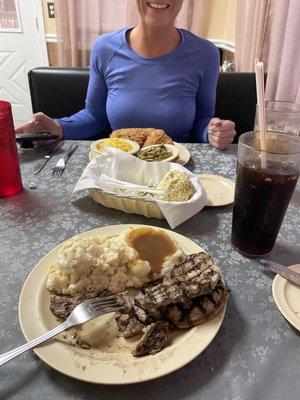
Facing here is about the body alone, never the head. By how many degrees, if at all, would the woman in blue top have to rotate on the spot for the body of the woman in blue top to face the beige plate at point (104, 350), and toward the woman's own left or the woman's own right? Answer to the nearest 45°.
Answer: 0° — they already face it

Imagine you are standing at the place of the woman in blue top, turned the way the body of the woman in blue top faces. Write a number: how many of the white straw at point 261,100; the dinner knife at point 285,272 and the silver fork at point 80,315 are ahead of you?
3

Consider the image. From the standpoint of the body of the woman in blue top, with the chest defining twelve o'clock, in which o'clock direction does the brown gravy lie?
The brown gravy is roughly at 12 o'clock from the woman in blue top.

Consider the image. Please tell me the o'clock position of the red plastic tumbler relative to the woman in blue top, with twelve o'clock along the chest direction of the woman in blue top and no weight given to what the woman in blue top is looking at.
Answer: The red plastic tumbler is roughly at 1 o'clock from the woman in blue top.

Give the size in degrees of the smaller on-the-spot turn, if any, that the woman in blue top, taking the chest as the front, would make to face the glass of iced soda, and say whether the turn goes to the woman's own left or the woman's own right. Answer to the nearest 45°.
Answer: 0° — they already face it

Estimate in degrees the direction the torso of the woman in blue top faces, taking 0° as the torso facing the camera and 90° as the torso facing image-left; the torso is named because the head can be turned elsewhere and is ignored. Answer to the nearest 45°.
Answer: approximately 0°

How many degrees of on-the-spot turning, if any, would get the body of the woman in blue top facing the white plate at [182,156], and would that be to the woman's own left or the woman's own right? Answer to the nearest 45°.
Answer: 0° — they already face it
